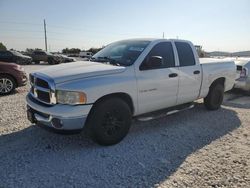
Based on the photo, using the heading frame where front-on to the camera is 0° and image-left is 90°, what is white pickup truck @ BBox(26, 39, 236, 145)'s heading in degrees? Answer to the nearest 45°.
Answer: approximately 45°

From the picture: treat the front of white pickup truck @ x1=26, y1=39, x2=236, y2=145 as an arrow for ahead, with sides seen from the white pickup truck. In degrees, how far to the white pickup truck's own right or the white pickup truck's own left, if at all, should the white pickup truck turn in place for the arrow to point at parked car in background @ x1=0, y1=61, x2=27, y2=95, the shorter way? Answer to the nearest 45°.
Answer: approximately 90° to the white pickup truck's own right

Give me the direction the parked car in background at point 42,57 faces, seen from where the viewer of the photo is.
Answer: facing the viewer and to the right of the viewer

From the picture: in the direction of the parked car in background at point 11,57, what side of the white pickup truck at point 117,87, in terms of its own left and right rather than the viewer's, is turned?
right

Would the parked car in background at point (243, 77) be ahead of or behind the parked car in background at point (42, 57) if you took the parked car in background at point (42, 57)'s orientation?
ahead

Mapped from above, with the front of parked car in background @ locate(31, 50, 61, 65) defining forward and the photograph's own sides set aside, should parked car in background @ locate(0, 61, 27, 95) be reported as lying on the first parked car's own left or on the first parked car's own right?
on the first parked car's own right

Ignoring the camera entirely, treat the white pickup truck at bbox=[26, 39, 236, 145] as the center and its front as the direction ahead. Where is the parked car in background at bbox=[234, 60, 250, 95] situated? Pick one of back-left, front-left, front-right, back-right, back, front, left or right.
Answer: back

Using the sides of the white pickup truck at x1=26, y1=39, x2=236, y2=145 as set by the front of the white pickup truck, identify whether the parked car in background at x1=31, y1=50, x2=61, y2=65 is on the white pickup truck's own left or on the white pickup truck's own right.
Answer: on the white pickup truck's own right
